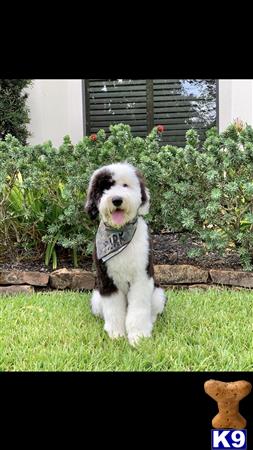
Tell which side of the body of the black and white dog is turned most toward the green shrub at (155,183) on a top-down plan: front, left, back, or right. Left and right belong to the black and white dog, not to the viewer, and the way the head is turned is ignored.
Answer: back

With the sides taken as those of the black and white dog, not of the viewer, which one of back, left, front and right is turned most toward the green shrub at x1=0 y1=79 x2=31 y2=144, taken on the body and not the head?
back

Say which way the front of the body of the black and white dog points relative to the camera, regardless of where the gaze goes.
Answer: toward the camera

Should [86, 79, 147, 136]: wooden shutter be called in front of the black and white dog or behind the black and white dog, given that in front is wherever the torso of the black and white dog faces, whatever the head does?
behind

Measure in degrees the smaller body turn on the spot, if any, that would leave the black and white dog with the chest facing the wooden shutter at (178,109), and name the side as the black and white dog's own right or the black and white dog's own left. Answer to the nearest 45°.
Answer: approximately 180°

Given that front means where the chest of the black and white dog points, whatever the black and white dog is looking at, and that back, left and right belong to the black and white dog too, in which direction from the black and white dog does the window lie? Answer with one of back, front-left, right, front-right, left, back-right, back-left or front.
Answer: back
